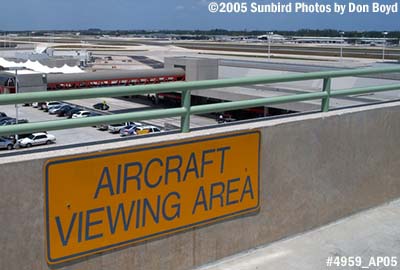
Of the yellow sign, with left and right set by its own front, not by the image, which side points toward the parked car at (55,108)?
back

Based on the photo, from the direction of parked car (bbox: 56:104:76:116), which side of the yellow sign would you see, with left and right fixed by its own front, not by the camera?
back

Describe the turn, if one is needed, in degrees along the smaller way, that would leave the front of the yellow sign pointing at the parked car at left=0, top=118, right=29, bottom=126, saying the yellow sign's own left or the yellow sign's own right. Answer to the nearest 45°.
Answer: approximately 135° to the yellow sign's own right

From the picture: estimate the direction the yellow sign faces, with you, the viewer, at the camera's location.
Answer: facing the viewer and to the right of the viewer

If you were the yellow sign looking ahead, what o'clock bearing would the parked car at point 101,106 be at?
The parked car is roughly at 7 o'clock from the yellow sign.

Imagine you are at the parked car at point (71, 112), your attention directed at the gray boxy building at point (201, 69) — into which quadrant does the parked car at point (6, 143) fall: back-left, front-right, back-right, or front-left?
back-right
